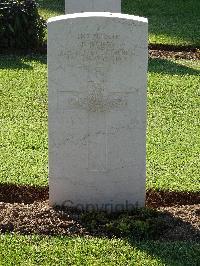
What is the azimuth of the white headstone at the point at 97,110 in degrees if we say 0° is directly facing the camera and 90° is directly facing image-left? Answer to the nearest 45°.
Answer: approximately 0°

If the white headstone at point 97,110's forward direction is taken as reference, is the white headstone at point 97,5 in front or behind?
behind
